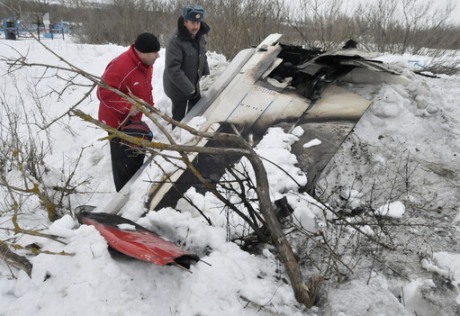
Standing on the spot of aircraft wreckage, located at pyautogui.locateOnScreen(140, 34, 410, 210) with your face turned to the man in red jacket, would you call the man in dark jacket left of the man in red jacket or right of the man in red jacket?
right

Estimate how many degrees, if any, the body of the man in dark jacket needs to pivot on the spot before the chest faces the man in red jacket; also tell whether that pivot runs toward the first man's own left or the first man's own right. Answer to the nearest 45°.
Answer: approximately 90° to the first man's own right

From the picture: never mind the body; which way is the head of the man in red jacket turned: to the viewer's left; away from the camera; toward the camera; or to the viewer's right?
to the viewer's right

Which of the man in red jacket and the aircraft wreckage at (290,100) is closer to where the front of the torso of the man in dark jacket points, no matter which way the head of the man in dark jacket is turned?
the aircraft wreckage

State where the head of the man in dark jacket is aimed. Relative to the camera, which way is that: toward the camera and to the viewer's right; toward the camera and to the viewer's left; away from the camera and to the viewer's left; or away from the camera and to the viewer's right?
toward the camera and to the viewer's right

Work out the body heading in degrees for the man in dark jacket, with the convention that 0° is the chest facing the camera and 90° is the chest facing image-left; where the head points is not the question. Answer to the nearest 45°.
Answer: approximately 315°
